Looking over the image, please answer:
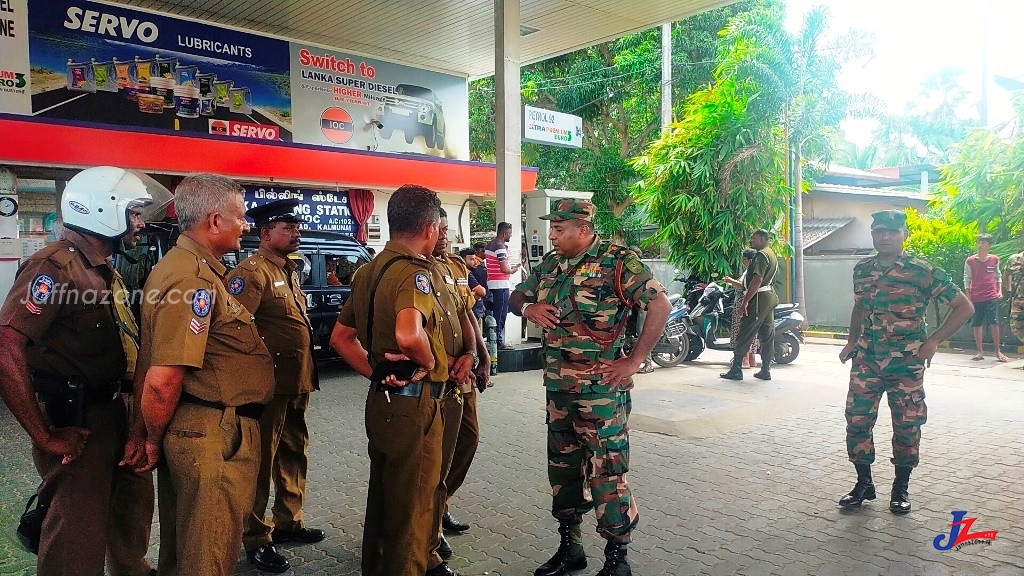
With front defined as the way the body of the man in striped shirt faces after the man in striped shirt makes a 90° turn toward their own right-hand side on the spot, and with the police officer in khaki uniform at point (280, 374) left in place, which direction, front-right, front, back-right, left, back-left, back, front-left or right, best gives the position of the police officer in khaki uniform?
front

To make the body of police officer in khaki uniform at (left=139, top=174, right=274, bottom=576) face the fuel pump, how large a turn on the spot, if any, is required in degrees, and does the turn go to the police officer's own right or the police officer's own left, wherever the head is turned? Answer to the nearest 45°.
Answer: approximately 45° to the police officer's own left

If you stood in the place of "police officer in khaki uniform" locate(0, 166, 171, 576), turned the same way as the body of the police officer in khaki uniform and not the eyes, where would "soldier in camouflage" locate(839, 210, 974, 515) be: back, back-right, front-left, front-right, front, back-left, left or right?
front

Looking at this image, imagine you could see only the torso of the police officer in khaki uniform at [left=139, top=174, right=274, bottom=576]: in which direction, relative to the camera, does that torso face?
to the viewer's right

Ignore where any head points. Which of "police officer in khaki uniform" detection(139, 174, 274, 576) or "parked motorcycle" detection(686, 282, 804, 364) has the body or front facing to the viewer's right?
the police officer in khaki uniform

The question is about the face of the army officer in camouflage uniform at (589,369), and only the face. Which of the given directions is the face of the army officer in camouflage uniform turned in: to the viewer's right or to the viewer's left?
to the viewer's left

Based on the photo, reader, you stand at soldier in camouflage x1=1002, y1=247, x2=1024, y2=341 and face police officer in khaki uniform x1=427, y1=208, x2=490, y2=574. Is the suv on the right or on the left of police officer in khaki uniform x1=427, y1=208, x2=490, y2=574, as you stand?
right

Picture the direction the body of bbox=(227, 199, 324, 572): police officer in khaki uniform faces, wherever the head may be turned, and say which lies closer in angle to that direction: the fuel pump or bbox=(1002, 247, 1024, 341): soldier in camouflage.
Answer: the soldier in camouflage

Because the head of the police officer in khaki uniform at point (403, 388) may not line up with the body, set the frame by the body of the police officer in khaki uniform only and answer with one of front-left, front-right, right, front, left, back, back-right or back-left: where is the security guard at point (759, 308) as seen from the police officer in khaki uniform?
front

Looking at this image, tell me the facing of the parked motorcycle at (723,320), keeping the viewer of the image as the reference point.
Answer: facing to the left of the viewer

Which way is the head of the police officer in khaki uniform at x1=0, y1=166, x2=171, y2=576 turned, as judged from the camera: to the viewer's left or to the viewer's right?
to the viewer's right

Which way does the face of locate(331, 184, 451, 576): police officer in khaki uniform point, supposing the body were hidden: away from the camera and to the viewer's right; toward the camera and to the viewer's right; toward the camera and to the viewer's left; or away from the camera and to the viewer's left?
away from the camera and to the viewer's right

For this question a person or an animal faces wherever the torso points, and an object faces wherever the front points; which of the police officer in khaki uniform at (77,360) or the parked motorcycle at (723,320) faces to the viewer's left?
the parked motorcycle
